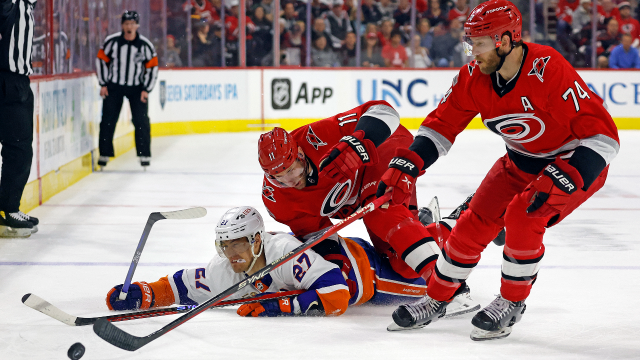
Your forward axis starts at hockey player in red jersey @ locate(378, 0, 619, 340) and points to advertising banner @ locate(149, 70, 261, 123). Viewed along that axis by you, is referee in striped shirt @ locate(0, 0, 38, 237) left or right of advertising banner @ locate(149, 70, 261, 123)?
left

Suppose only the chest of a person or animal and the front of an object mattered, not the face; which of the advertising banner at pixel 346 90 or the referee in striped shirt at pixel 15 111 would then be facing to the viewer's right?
the referee in striped shirt

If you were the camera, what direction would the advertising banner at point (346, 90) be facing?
facing the viewer

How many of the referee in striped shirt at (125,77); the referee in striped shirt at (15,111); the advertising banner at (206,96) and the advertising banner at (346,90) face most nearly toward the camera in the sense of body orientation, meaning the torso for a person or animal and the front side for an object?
3

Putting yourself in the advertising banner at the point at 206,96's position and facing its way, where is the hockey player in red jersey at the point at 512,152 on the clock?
The hockey player in red jersey is roughly at 12 o'clock from the advertising banner.

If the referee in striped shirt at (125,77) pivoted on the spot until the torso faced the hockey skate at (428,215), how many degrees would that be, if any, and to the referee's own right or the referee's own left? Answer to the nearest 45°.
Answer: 0° — they already face it

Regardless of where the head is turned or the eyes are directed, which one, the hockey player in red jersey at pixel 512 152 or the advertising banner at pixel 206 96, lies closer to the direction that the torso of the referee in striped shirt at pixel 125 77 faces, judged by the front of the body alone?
the hockey player in red jersey

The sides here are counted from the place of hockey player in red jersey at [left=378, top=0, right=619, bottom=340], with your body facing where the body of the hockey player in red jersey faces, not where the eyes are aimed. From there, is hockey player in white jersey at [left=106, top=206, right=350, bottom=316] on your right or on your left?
on your right

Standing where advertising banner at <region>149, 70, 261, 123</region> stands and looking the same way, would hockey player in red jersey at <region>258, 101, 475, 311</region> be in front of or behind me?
in front

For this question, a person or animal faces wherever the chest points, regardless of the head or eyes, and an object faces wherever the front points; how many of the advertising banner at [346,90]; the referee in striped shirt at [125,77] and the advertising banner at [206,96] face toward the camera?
3

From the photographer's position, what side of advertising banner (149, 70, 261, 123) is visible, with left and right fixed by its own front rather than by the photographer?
front

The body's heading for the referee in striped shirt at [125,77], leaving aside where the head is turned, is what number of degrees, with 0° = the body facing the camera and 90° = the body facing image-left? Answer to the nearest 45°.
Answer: approximately 0°

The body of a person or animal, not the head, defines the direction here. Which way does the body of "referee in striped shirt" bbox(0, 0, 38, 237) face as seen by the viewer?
to the viewer's right

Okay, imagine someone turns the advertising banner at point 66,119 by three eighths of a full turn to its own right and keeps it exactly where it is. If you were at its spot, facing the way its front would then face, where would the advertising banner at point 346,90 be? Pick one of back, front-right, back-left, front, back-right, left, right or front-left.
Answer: back-right

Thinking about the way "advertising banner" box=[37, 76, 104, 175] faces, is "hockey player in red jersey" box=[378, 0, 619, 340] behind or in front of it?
in front
